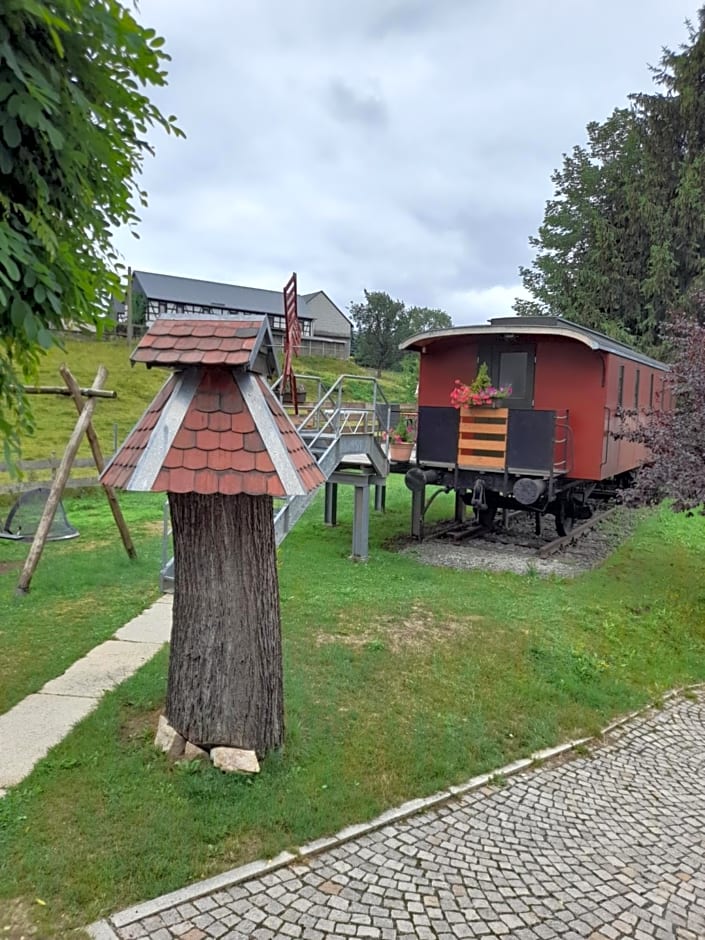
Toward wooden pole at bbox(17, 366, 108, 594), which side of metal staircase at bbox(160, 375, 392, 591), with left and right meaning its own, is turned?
front

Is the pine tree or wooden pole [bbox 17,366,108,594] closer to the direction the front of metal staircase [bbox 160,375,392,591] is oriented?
the wooden pole

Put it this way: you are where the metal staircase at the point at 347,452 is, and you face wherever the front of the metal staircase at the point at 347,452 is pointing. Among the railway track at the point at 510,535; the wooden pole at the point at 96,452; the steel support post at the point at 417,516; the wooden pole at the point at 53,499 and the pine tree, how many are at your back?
3

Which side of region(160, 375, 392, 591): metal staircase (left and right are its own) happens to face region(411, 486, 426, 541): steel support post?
back

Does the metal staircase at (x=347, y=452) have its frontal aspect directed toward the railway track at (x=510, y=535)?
no

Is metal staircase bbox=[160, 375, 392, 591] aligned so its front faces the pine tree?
no

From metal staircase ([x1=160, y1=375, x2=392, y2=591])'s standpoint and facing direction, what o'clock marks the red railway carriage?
The red railway carriage is roughly at 7 o'clock from the metal staircase.

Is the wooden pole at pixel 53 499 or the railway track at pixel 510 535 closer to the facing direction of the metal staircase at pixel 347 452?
the wooden pole

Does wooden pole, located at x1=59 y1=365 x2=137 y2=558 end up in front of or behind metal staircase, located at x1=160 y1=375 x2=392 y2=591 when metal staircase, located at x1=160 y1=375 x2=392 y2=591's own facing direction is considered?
in front
